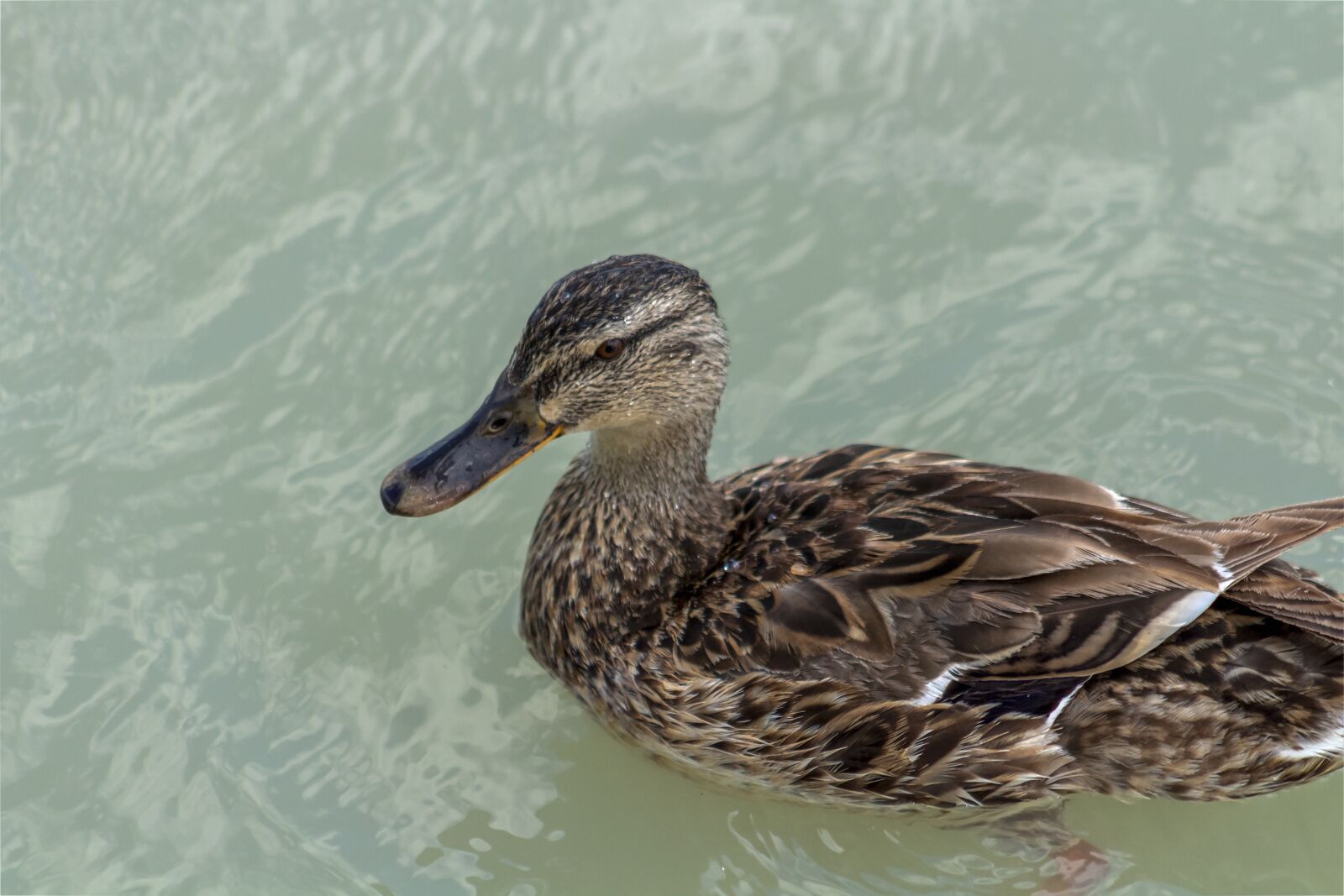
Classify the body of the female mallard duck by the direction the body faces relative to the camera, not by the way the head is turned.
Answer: to the viewer's left
